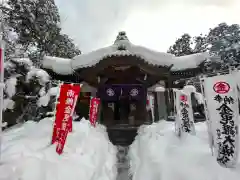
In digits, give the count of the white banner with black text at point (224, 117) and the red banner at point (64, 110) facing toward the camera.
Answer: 2

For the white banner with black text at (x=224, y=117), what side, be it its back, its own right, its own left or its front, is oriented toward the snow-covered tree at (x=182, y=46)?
back

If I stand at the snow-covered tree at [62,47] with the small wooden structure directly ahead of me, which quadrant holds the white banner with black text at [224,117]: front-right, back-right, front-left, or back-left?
front-right

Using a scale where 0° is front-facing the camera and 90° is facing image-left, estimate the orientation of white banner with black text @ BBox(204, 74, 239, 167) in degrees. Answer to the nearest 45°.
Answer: approximately 0°

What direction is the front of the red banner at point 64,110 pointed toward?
toward the camera

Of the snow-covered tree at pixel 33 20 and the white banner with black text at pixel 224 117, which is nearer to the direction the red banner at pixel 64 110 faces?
the white banner with black text

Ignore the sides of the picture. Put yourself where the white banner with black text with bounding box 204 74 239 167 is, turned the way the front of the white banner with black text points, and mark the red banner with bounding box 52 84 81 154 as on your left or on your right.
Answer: on your right

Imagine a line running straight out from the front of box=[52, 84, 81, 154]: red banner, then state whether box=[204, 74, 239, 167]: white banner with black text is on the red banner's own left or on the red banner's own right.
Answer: on the red banner's own left

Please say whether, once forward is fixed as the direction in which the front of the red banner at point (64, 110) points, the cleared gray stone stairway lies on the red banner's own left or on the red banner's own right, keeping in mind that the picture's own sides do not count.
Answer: on the red banner's own left
